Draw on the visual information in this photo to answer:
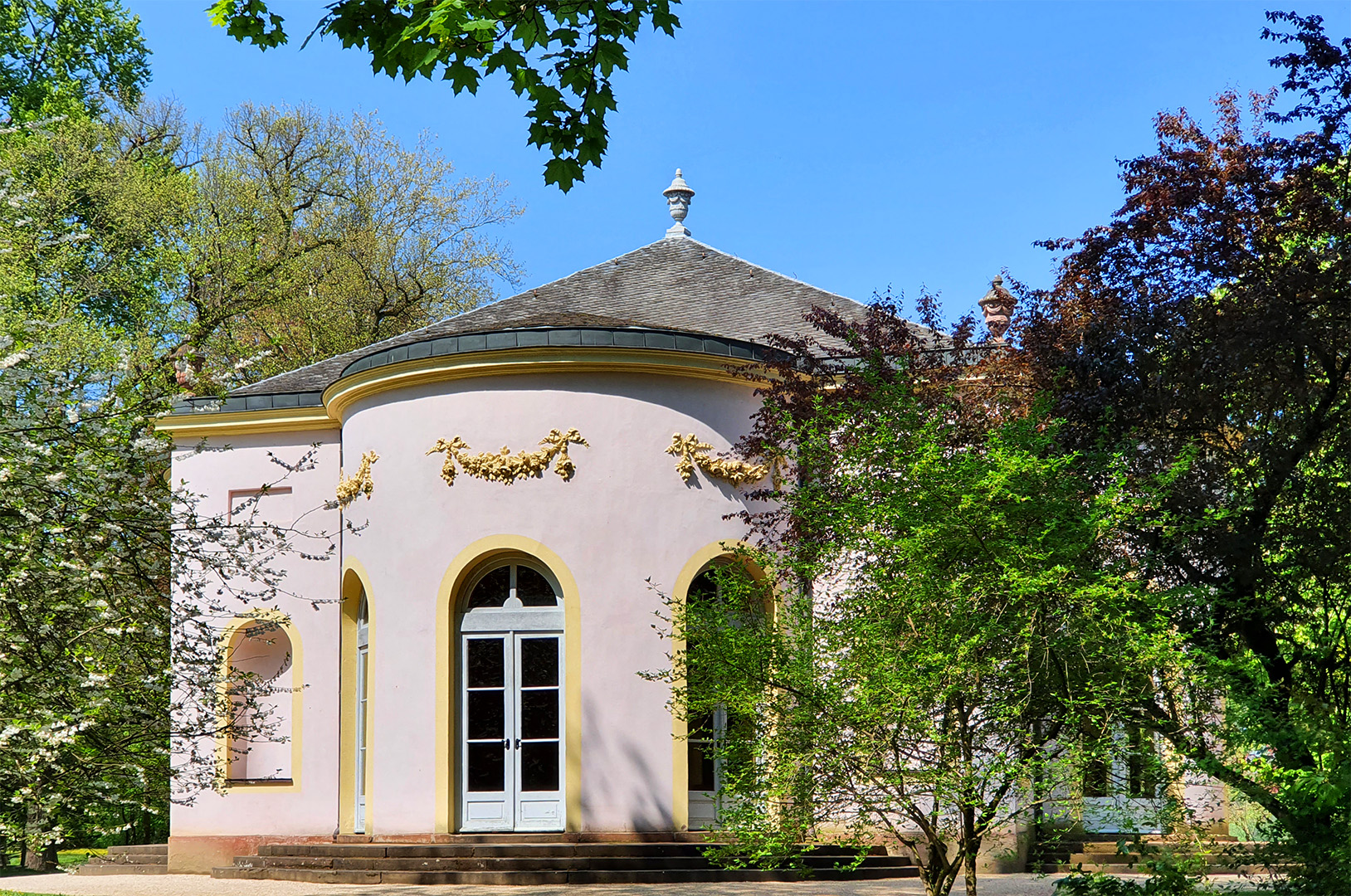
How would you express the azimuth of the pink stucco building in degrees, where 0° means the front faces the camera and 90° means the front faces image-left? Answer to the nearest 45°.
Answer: approximately 0°

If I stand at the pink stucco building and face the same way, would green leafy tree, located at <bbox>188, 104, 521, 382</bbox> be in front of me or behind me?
behind
